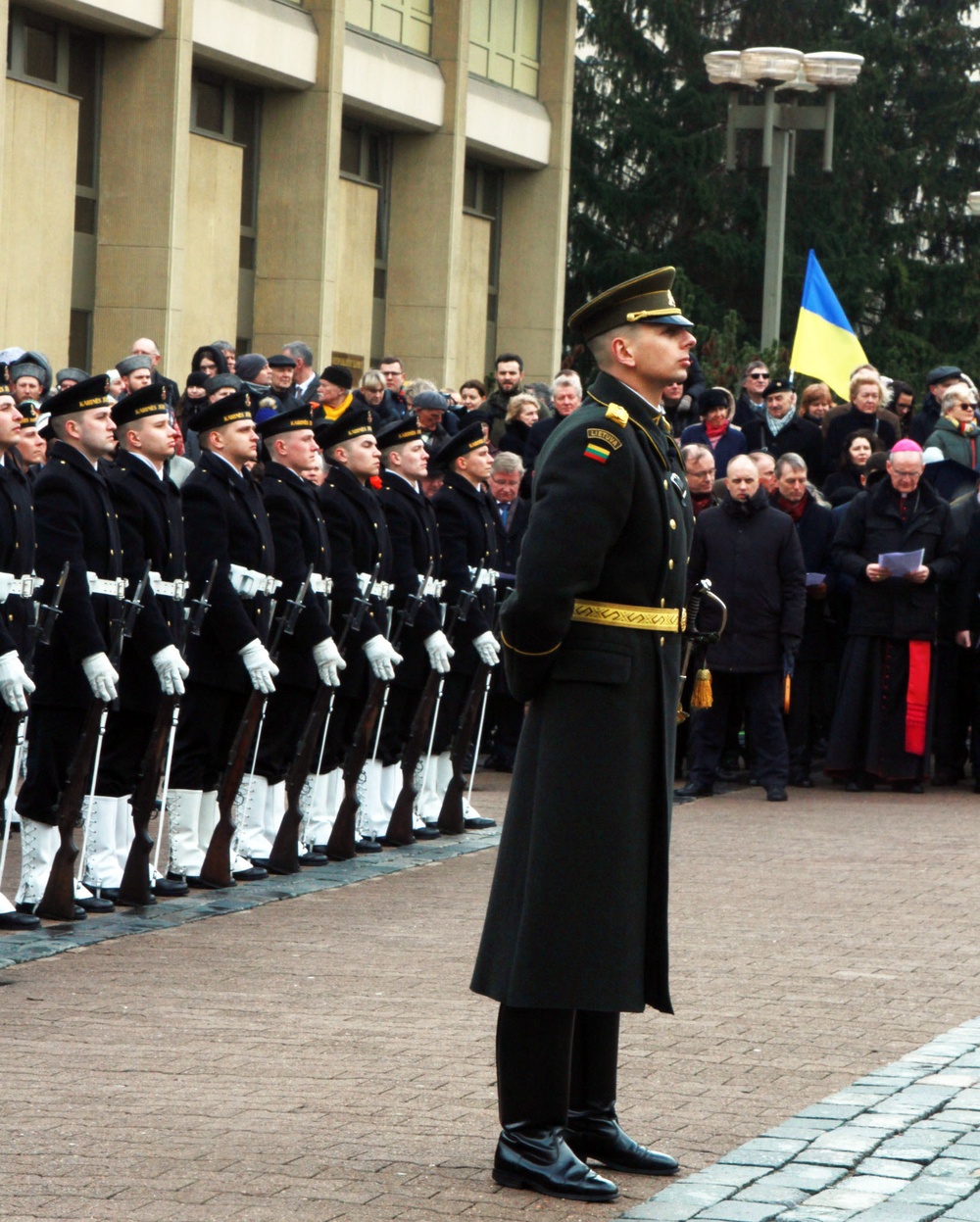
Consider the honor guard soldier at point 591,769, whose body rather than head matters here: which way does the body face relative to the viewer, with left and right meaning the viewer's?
facing to the right of the viewer

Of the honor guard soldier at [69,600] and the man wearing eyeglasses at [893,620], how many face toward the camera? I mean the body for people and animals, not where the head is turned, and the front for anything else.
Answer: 1

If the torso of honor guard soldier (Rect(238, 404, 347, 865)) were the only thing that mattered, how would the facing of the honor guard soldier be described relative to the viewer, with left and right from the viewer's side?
facing to the right of the viewer

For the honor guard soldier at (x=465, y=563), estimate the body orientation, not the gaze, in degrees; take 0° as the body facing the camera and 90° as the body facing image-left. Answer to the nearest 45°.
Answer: approximately 270°

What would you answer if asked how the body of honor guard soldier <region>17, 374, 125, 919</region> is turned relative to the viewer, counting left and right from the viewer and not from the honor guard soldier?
facing to the right of the viewer

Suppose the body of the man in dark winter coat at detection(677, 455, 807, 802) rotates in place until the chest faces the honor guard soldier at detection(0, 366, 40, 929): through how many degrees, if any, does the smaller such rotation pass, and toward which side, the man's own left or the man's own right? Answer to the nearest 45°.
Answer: approximately 45° to the man's own right

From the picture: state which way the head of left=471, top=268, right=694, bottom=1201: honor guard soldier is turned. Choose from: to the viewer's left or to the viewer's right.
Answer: to the viewer's right

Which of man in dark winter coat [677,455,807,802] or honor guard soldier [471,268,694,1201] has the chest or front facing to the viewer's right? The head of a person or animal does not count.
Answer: the honor guard soldier
